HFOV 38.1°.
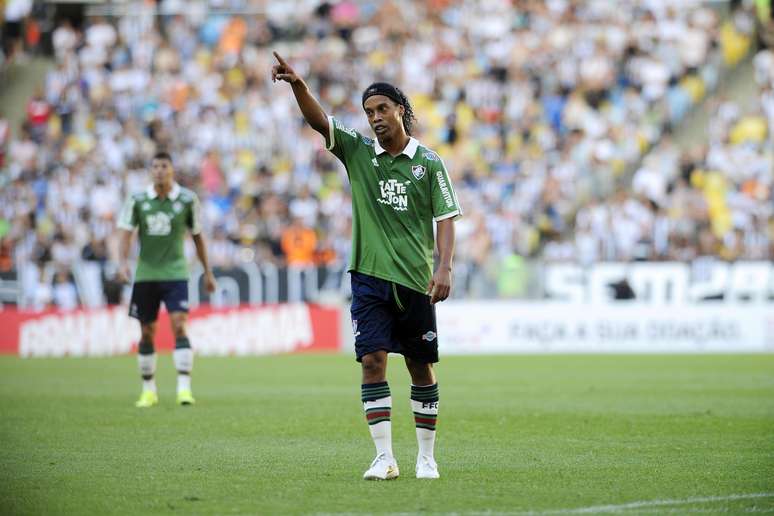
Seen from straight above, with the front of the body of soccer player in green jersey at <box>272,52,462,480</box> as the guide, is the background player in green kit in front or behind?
behind

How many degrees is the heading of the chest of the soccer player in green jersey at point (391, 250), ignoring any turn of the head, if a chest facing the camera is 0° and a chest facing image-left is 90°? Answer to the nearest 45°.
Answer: approximately 0°

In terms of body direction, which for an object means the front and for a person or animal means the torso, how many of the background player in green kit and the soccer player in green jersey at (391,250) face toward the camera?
2

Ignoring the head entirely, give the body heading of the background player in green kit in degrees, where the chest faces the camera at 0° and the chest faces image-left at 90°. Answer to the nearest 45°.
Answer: approximately 0°

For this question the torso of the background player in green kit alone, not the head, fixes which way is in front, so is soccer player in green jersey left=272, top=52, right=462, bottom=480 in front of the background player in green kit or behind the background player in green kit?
in front
